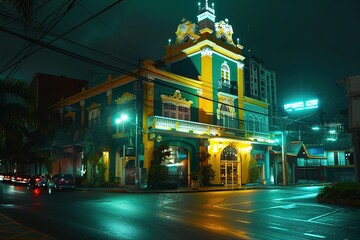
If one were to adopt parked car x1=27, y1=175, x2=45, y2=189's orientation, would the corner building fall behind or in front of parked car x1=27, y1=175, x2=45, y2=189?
behind

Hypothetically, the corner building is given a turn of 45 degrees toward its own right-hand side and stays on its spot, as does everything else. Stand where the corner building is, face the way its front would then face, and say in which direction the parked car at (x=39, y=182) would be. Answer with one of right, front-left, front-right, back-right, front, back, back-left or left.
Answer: right

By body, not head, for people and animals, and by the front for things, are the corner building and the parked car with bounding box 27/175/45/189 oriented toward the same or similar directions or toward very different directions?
very different directions

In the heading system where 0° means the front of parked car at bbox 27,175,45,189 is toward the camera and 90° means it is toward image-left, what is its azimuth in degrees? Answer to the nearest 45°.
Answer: approximately 135°

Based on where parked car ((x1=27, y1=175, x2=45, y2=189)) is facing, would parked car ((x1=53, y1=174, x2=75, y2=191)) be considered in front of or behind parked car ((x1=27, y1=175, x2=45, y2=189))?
behind

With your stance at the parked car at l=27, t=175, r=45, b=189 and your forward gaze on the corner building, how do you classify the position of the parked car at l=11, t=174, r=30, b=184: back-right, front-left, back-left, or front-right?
back-left

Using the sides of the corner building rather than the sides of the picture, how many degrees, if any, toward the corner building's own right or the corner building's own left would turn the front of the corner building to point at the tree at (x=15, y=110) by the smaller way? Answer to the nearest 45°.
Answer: approximately 45° to the corner building's own right
